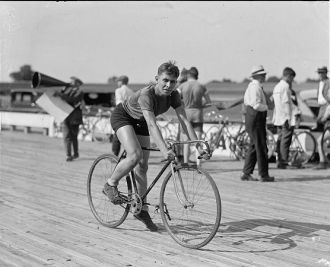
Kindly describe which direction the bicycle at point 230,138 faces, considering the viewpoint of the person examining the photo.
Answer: facing to the left of the viewer

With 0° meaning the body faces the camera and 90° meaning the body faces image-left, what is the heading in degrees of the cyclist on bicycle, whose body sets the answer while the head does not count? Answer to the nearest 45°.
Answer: approximately 315°

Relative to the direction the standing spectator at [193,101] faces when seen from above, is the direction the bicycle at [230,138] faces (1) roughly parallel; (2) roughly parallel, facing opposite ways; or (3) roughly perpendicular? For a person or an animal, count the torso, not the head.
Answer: roughly perpendicular

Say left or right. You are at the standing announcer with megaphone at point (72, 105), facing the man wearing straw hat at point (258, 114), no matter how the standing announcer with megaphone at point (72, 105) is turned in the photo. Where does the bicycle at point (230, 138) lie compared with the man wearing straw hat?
left

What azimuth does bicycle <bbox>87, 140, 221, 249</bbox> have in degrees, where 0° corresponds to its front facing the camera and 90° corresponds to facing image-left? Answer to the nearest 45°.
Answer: approximately 315°

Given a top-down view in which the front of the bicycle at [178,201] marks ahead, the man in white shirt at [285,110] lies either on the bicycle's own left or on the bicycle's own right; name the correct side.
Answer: on the bicycle's own left
